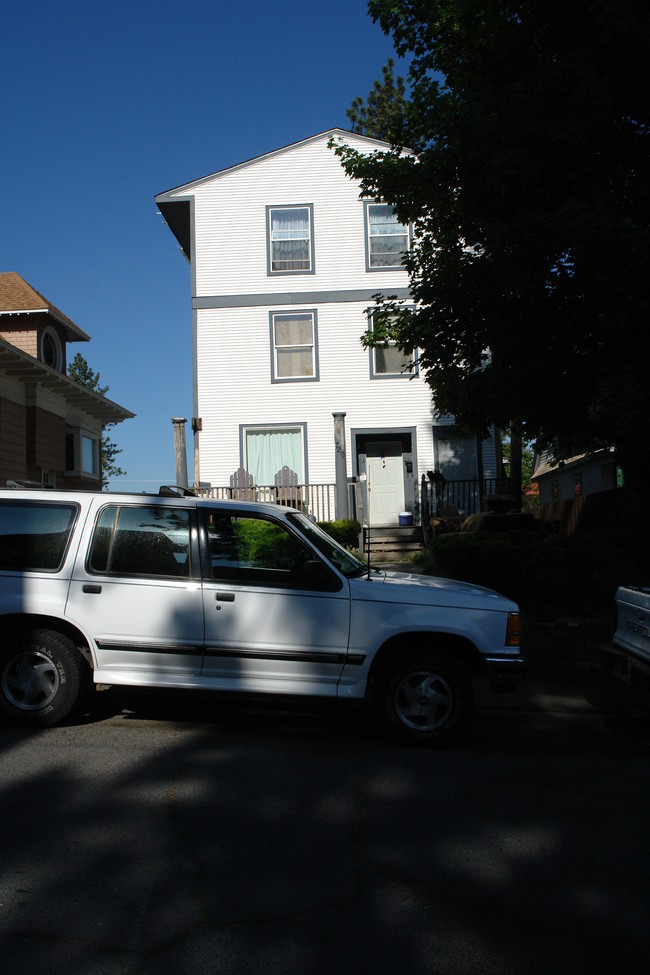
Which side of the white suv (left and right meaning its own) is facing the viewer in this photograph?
right

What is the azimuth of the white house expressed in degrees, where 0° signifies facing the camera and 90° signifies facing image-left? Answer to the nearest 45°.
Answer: approximately 0°

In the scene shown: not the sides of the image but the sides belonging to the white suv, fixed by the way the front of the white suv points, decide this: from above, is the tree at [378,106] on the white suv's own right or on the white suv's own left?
on the white suv's own left

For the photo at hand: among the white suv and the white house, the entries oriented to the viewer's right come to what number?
1

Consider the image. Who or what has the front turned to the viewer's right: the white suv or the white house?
the white suv

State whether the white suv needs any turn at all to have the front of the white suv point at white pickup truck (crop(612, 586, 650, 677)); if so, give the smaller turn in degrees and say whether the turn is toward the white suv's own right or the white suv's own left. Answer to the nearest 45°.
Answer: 0° — it already faces it

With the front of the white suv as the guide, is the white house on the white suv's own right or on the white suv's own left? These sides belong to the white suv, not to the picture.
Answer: on the white suv's own left

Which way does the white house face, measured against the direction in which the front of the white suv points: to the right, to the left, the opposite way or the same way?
to the right

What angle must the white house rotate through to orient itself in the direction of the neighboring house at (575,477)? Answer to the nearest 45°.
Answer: approximately 135° to its left

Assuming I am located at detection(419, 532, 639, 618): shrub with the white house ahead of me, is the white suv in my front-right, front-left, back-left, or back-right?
back-left

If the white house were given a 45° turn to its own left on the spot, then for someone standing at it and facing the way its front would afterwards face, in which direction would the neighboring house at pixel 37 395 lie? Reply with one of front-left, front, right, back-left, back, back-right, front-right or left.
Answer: back-right

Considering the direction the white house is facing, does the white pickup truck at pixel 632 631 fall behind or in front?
in front

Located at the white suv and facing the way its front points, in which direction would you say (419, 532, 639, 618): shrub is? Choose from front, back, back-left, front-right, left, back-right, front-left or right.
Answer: front-left
